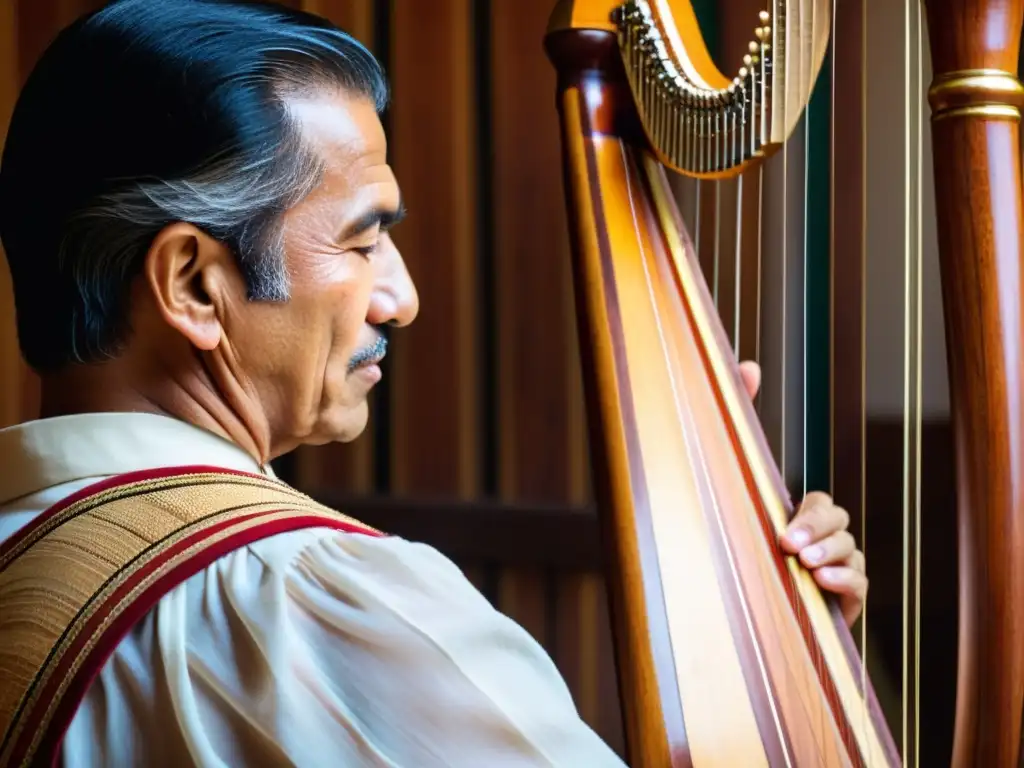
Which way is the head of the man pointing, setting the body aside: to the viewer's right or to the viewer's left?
to the viewer's right

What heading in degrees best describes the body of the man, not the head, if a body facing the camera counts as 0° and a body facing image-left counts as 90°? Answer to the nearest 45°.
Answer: approximately 225°
